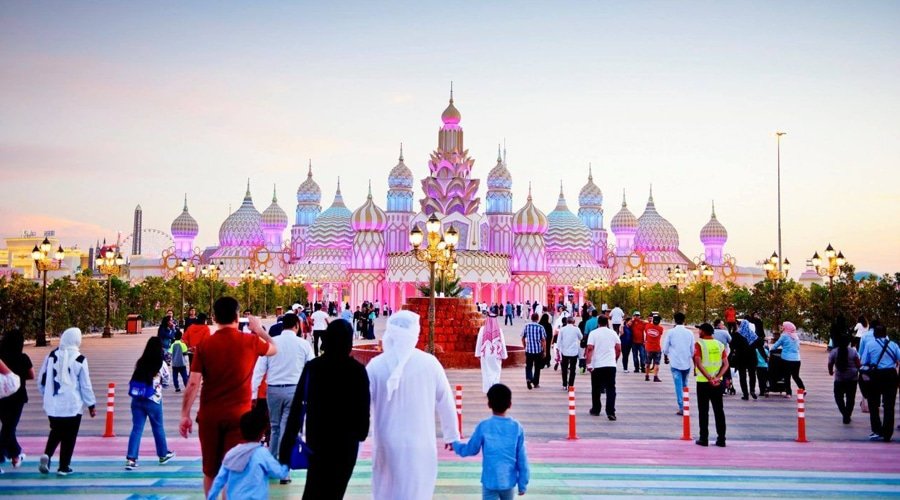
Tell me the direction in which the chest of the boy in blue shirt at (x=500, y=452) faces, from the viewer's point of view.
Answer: away from the camera

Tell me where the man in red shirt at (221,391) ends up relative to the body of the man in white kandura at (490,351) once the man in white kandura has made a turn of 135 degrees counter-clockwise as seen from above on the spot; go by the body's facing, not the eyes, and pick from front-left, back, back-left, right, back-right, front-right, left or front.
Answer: front-left

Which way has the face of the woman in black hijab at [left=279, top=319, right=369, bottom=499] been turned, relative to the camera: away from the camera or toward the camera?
away from the camera

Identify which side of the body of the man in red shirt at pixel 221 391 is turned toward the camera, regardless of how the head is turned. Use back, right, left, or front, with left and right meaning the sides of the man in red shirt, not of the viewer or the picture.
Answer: back

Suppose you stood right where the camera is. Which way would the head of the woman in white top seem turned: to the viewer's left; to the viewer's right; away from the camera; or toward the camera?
away from the camera

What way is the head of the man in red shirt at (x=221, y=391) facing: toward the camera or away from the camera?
away from the camera

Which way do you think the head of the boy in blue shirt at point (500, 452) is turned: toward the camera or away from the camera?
away from the camera

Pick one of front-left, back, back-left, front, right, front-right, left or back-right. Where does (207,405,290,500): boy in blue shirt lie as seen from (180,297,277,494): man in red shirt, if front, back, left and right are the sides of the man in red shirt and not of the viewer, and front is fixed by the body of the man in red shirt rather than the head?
back
